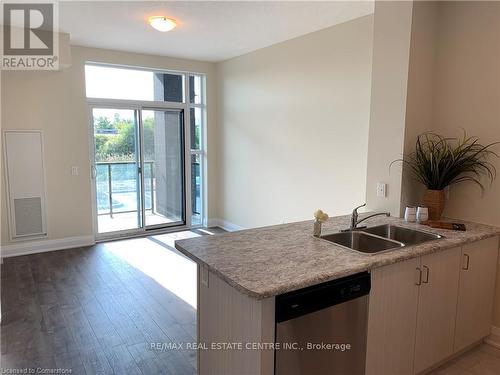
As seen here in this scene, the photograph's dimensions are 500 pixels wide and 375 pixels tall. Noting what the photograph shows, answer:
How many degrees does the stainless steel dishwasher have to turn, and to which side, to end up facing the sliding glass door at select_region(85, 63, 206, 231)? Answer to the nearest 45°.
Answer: approximately 180°

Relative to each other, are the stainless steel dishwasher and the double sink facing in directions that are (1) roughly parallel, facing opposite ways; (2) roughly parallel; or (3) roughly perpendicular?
roughly parallel

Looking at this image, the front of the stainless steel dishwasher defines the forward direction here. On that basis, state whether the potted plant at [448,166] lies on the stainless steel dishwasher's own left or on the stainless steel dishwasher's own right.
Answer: on the stainless steel dishwasher's own left

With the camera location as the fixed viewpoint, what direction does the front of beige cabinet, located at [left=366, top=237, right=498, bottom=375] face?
facing the viewer and to the right of the viewer

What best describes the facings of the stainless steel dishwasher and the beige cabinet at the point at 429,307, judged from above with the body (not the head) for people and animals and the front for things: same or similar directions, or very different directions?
same or similar directions

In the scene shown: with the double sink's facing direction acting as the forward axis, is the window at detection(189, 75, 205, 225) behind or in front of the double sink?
behind

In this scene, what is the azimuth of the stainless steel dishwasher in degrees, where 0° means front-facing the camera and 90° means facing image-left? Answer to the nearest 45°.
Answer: approximately 315°

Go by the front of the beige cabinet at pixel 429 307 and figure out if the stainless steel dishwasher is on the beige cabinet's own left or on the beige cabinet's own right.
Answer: on the beige cabinet's own right

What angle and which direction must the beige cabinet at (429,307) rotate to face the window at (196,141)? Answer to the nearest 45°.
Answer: approximately 180°

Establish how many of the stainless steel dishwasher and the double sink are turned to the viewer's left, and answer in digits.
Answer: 0

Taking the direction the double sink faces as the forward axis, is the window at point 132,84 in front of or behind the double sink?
behind

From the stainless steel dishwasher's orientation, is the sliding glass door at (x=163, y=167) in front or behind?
behind

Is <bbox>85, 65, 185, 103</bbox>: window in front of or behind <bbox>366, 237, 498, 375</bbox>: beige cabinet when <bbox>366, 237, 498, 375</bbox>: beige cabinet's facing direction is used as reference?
behind
